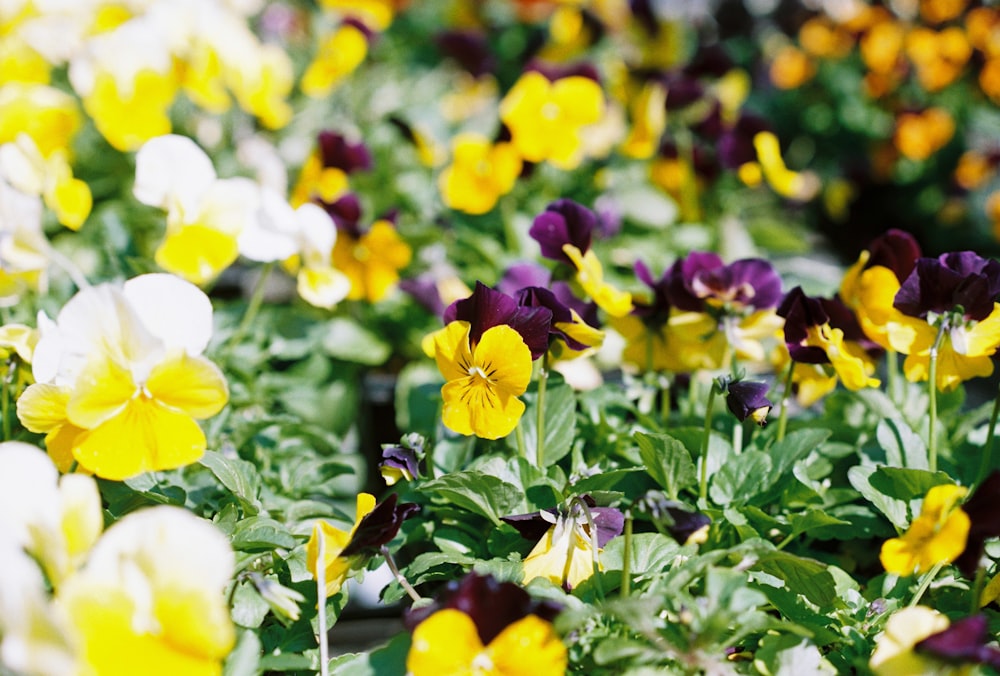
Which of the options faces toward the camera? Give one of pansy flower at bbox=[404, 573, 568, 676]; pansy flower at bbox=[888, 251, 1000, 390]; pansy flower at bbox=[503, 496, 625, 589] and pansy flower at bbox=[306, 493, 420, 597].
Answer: pansy flower at bbox=[404, 573, 568, 676]

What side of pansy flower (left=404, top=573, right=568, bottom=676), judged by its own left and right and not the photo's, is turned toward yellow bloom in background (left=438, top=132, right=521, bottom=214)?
back

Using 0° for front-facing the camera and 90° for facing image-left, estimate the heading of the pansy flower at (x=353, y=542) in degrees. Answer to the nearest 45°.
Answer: approximately 135°

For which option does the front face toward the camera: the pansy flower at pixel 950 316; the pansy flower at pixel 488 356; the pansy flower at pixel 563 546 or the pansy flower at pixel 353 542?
the pansy flower at pixel 488 356
